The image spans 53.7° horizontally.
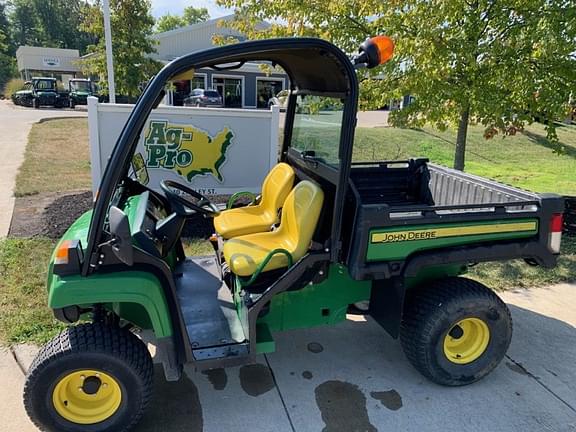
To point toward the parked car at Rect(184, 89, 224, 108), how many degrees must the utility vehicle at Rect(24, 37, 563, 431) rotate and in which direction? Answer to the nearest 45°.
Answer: approximately 90° to its right

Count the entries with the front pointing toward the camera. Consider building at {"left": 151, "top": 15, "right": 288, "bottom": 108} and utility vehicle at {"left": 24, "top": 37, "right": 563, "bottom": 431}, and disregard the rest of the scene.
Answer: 1

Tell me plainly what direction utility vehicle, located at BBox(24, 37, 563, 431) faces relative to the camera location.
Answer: facing to the left of the viewer

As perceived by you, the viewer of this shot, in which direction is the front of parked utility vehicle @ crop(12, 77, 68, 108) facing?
facing the viewer and to the left of the viewer

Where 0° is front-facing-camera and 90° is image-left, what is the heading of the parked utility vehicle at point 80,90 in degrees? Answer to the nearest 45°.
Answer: approximately 45°

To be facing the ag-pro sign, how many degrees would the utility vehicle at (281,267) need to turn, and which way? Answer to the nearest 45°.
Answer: approximately 90° to its right

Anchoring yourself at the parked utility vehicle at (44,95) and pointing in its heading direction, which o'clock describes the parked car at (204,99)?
the parked car at (204,99) is roughly at 9 o'clock from the parked utility vehicle at (44,95).

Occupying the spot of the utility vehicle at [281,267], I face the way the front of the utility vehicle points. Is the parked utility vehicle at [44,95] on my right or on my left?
on my right

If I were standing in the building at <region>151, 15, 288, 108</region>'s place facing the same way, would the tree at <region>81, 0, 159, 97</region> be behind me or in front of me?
in front

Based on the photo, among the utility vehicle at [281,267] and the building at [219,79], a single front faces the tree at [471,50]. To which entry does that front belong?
the building

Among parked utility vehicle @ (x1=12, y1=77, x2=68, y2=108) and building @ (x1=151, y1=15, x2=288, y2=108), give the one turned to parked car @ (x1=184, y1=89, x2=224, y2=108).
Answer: the building

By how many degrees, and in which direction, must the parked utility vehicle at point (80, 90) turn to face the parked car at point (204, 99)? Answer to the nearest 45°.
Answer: approximately 90° to its left

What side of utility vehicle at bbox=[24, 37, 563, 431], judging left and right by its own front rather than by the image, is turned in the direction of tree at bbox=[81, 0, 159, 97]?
right

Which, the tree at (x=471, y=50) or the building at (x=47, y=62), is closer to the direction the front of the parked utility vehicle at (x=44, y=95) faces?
the tree

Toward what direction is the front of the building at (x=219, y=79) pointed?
toward the camera

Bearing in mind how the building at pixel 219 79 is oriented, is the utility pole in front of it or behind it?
in front

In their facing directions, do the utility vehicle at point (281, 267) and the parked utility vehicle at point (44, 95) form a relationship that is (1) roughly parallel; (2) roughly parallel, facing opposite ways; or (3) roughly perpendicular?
roughly perpendicular

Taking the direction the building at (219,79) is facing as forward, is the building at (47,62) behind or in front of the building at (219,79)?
behind
